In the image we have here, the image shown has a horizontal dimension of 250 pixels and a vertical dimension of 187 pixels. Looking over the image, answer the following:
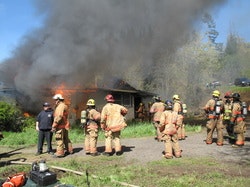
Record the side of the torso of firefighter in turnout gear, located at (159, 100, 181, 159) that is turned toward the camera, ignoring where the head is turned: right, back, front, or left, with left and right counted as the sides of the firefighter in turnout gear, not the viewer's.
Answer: back

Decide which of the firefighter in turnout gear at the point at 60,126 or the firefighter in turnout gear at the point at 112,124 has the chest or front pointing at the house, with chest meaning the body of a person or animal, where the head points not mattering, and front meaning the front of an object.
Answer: the firefighter in turnout gear at the point at 112,124

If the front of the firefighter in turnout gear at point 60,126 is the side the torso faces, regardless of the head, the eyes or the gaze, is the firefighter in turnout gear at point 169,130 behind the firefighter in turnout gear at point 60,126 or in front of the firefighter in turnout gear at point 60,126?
behind

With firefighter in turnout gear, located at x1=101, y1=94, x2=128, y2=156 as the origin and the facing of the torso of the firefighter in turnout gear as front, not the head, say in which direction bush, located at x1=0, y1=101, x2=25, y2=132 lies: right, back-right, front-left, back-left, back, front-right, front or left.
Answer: front-left

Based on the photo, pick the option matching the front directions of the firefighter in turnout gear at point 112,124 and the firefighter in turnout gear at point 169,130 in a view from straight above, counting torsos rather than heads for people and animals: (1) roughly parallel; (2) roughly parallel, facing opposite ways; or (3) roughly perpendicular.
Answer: roughly parallel

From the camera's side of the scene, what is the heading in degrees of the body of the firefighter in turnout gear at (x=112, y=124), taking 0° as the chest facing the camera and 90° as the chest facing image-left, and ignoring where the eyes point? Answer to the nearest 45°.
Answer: approximately 180°

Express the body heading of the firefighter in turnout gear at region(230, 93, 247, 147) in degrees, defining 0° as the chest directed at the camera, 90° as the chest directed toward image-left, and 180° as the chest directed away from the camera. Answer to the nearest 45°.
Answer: approximately 90°

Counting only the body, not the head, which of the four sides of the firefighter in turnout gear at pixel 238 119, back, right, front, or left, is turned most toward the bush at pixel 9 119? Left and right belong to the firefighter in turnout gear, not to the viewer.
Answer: front

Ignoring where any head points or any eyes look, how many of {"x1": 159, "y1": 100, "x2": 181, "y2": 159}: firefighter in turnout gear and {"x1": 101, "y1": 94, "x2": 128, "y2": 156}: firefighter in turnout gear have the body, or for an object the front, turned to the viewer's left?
0

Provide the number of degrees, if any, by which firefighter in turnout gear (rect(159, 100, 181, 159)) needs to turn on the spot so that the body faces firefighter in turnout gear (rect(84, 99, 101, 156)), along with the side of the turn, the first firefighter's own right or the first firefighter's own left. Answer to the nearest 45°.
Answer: approximately 90° to the first firefighter's own left

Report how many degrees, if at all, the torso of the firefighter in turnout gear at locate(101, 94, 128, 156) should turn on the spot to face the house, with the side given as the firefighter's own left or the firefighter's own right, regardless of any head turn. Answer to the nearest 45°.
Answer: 0° — they already face it

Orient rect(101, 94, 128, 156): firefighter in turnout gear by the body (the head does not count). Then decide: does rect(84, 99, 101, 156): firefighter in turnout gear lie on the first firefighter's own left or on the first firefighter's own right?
on the first firefighter's own left

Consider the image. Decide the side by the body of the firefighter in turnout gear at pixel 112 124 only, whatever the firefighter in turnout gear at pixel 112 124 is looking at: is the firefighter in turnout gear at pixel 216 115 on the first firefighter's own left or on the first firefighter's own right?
on the first firefighter's own right

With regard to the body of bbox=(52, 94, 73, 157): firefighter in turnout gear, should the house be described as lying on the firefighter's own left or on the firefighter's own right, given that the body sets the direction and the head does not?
on the firefighter's own right
